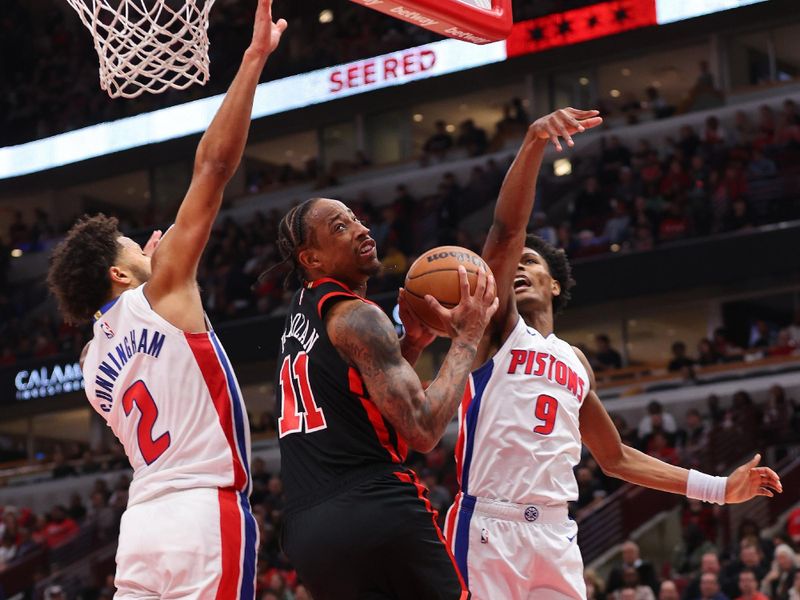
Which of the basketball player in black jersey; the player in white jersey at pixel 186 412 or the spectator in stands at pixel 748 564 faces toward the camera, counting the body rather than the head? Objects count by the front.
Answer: the spectator in stands

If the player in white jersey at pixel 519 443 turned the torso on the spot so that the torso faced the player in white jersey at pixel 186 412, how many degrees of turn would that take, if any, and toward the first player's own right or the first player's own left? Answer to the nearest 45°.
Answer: approximately 90° to the first player's own right

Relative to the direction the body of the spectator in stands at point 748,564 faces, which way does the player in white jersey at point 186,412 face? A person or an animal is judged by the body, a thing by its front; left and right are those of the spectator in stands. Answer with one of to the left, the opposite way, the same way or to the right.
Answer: the opposite way

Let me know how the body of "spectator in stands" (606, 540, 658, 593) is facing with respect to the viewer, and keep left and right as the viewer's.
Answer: facing the viewer

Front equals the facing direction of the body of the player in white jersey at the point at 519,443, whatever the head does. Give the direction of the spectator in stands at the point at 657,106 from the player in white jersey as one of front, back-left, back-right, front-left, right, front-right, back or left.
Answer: back-left

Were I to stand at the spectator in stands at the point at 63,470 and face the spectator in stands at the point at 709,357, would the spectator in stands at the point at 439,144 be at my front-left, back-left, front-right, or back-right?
front-left

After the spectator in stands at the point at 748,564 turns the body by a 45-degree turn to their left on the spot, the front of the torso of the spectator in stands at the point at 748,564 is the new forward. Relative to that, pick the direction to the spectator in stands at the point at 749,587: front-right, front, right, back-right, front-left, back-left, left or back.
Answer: front-right

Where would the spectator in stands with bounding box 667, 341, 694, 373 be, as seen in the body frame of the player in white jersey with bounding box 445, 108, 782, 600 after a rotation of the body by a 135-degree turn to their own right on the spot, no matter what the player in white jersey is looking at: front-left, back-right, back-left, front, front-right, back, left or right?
right

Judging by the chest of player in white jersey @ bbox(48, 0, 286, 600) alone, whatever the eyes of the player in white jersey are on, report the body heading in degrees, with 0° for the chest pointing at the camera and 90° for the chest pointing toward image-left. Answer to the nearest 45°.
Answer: approximately 225°

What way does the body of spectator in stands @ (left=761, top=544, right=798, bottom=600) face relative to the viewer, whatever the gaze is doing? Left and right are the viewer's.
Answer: facing the viewer and to the left of the viewer

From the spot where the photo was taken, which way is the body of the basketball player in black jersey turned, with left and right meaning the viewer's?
facing away from the viewer and to the right of the viewer

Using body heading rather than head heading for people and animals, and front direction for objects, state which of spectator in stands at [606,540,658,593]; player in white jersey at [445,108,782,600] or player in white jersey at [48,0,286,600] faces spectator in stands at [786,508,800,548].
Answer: player in white jersey at [48,0,286,600]

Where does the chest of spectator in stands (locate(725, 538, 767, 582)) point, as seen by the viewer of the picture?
toward the camera

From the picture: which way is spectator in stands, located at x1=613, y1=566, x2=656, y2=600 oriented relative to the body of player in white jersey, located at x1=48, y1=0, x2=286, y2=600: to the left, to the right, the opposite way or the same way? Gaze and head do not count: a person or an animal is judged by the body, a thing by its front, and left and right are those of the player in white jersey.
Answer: the opposite way
